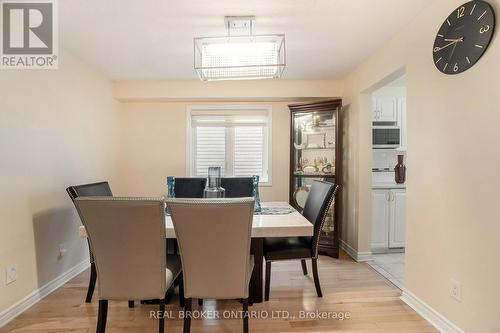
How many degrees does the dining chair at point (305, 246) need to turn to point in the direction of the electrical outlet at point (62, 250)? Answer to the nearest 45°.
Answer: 0° — it already faces it

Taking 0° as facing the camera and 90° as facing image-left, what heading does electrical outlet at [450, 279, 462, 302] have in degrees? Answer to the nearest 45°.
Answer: approximately 45°

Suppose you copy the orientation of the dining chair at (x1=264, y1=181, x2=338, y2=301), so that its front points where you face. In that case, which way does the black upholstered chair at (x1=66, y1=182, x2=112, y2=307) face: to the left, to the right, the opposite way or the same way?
the opposite way

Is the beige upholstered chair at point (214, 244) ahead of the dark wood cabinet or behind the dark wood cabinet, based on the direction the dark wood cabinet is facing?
ahead

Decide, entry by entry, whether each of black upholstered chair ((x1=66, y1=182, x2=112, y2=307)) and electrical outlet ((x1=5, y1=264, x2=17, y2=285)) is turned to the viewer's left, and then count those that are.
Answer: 0

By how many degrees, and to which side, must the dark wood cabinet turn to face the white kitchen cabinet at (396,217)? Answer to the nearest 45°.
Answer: approximately 135° to its left

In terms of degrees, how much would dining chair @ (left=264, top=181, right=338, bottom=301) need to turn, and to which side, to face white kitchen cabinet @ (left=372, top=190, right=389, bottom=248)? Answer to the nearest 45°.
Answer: approximately 135° to its right

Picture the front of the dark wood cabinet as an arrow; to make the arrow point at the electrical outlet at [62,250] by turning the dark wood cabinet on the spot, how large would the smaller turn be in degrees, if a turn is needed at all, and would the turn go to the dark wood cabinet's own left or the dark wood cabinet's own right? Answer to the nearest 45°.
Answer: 0° — it already faces it

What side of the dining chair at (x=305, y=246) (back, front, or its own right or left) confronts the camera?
left

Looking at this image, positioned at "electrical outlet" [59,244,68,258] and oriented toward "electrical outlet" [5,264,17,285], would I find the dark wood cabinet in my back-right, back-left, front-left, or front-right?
back-left

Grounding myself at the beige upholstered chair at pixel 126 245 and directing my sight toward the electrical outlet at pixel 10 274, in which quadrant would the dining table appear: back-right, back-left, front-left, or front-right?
back-right

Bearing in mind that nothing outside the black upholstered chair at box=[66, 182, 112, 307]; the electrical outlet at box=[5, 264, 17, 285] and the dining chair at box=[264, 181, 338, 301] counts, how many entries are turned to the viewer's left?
1

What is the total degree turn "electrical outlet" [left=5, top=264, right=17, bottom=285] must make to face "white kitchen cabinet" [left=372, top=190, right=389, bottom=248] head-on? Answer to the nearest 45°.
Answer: approximately 45° to its left

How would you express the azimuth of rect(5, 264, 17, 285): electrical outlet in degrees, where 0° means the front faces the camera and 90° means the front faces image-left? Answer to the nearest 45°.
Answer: approximately 315°

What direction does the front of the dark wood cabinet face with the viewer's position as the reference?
facing the viewer and to the left of the viewer
